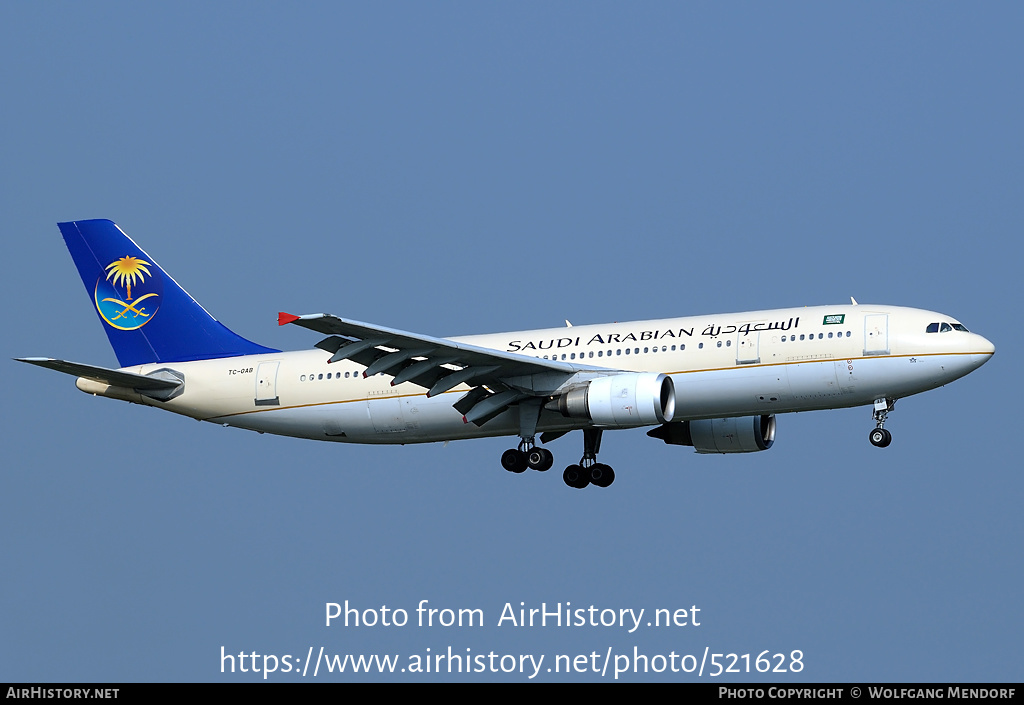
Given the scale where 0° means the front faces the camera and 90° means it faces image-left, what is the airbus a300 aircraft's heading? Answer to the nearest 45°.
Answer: approximately 270°
